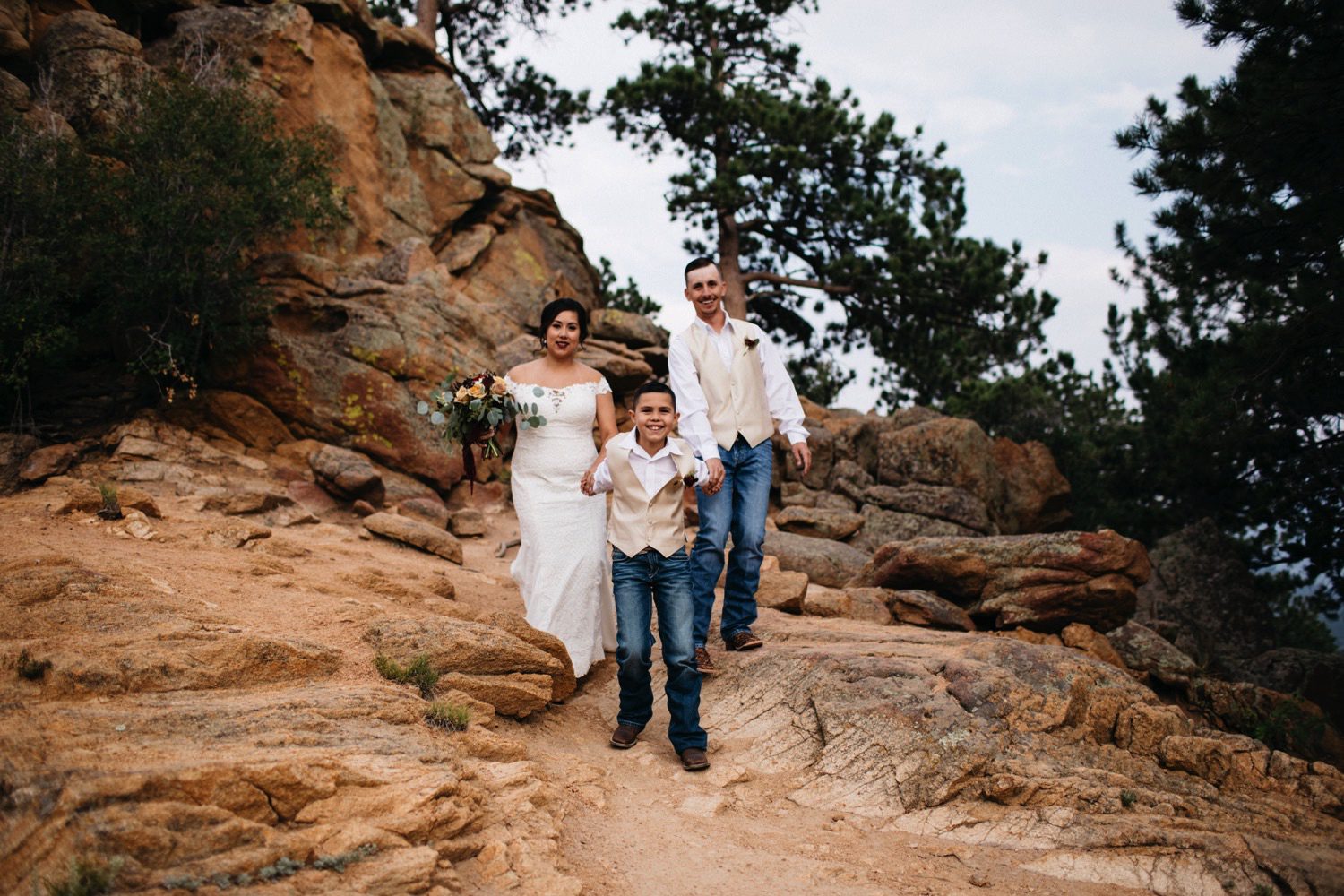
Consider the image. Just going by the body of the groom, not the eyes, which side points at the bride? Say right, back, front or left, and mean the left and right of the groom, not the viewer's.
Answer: right

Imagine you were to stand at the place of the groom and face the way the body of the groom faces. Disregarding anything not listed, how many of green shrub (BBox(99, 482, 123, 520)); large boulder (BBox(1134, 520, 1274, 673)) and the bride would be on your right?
2

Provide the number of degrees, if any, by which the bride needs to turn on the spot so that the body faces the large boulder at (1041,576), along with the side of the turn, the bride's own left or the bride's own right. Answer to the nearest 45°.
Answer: approximately 90° to the bride's own left

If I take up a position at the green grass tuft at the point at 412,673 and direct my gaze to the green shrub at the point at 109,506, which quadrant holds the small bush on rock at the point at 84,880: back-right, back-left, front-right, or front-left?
back-left

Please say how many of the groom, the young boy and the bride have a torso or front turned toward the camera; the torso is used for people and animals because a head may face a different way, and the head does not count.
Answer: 3

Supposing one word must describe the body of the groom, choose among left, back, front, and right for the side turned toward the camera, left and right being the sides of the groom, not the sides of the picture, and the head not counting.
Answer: front

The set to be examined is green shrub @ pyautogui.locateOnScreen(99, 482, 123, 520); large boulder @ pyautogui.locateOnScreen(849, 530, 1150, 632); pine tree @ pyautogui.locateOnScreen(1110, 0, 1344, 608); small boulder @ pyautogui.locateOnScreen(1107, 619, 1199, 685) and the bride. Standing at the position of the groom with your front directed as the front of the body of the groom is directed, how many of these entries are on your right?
2

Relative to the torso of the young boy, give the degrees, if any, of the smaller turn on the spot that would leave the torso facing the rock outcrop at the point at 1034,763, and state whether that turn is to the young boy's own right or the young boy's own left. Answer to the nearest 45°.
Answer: approximately 90° to the young boy's own left

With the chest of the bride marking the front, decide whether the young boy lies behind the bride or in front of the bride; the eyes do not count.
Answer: in front

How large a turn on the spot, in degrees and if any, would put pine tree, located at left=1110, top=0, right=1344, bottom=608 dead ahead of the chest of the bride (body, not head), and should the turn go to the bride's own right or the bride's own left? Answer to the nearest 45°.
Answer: approximately 90° to the bride's own left

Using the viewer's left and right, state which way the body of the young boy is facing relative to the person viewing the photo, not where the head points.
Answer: facing the viewer

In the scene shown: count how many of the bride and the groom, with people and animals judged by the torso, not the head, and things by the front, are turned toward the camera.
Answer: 2

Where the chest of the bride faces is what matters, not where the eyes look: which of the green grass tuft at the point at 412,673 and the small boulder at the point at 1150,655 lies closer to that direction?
the green grass tuft
